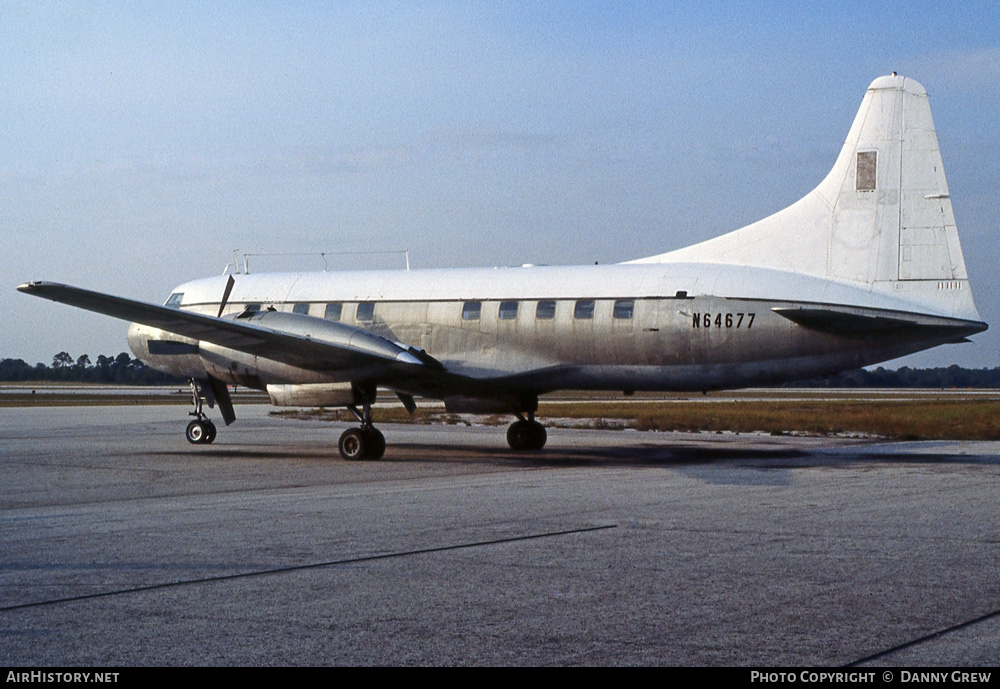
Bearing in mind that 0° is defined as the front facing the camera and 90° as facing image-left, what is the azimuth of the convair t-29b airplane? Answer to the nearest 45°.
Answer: approximately 135°
